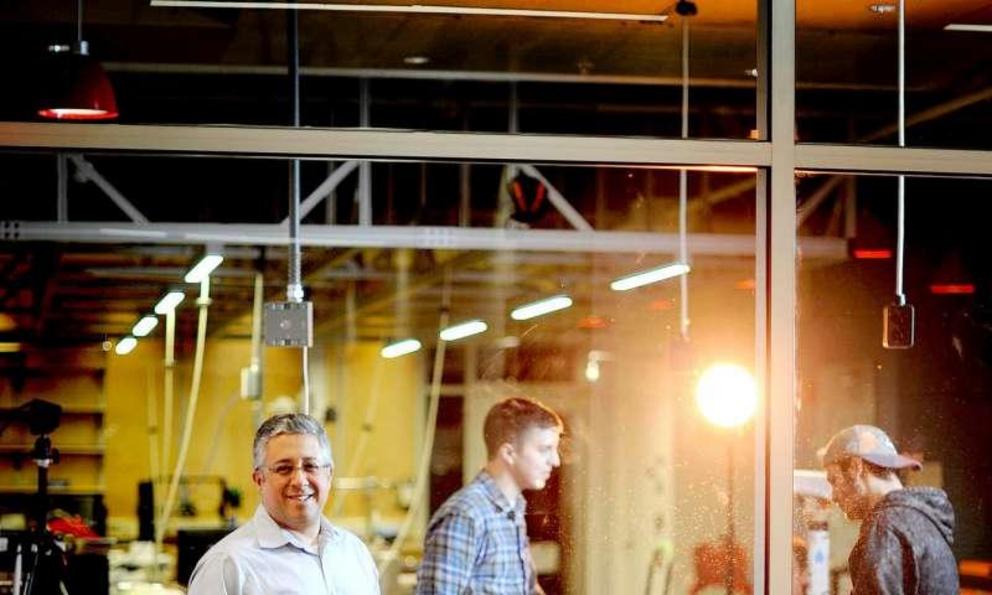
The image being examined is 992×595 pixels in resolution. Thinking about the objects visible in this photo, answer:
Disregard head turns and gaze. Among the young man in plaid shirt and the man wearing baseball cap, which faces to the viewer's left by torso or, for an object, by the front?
the man wearing baseball cap

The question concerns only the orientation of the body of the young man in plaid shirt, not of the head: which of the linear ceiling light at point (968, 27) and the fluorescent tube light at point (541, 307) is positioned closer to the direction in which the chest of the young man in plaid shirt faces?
the linear ceiling light

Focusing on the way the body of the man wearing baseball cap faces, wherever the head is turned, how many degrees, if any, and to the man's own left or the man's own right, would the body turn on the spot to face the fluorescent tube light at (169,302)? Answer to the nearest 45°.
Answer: approximately 45° to the man's own right

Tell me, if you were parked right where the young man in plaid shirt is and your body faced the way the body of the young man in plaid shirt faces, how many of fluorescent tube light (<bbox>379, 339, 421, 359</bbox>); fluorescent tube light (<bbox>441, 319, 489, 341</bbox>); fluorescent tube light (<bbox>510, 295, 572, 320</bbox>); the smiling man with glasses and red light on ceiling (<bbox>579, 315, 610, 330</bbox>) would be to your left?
4

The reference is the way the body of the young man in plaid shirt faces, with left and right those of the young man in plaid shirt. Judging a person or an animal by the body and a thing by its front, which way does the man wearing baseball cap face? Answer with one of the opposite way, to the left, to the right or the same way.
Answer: the opposite way

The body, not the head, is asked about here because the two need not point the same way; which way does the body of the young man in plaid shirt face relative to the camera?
to the viewer's right

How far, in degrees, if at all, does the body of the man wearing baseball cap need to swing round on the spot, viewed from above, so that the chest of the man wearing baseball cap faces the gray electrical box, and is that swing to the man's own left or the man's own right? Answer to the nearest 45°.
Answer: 0° — they already face it

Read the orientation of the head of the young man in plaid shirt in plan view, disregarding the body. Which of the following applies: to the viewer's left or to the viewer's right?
to the viewer's right

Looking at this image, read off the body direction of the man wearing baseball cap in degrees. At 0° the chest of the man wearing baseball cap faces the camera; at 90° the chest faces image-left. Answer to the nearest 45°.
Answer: approximately 90°

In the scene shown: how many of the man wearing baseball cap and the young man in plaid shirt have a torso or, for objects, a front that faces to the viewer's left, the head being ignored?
1
